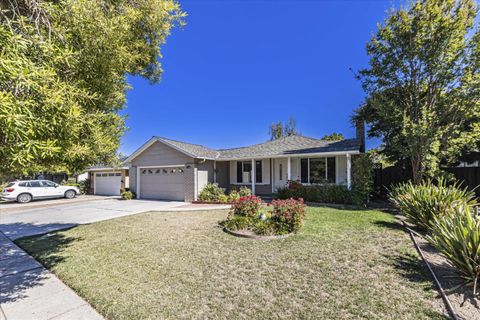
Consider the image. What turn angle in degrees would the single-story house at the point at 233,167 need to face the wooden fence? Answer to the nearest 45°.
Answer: approximately 90° to its left

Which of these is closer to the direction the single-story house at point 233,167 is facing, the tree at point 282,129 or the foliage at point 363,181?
the foliage

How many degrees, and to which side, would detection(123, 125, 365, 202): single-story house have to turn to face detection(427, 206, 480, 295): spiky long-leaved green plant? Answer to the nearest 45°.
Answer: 0° — it already faces it

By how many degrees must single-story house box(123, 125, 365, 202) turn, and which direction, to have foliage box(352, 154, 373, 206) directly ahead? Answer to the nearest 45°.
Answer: approximately 45° to its left

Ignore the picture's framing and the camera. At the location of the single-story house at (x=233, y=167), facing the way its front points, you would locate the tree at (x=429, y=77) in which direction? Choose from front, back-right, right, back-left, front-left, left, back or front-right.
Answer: front-left

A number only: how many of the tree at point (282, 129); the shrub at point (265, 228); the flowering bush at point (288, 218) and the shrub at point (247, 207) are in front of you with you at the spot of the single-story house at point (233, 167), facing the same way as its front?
3

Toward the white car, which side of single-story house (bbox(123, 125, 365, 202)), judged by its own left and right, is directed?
right

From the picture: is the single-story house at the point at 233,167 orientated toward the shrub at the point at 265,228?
yes

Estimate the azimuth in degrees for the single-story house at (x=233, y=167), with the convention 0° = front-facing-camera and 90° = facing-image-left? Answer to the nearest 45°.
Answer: approximately 0°

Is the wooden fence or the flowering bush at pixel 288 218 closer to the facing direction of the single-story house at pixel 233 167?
the flowering bush

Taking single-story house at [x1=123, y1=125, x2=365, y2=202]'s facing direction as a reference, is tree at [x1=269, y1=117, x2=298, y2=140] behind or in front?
behind
